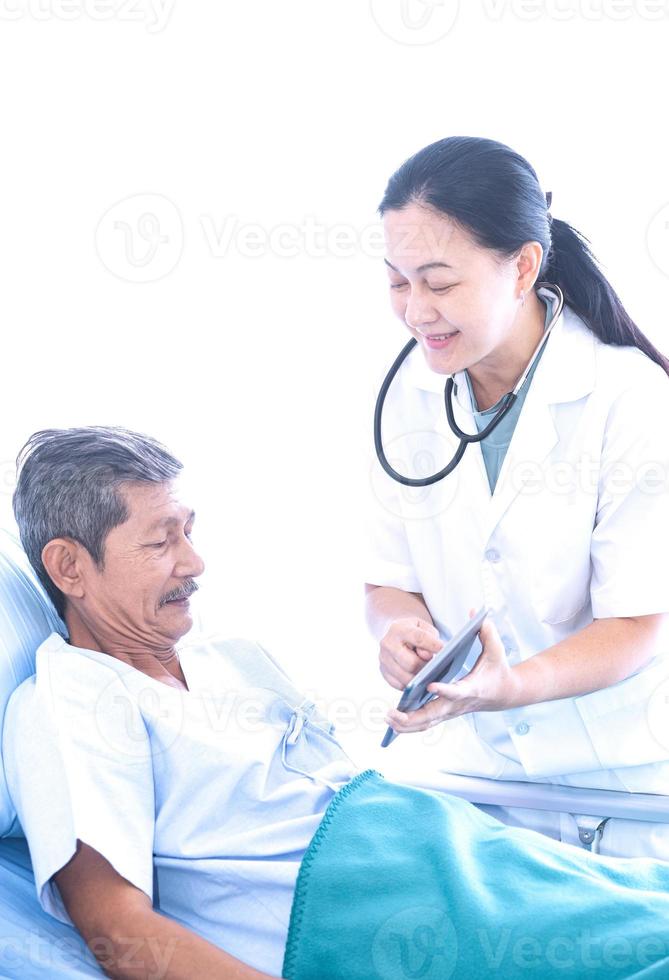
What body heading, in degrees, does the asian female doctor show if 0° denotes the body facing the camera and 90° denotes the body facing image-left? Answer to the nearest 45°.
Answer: approximately 45°
